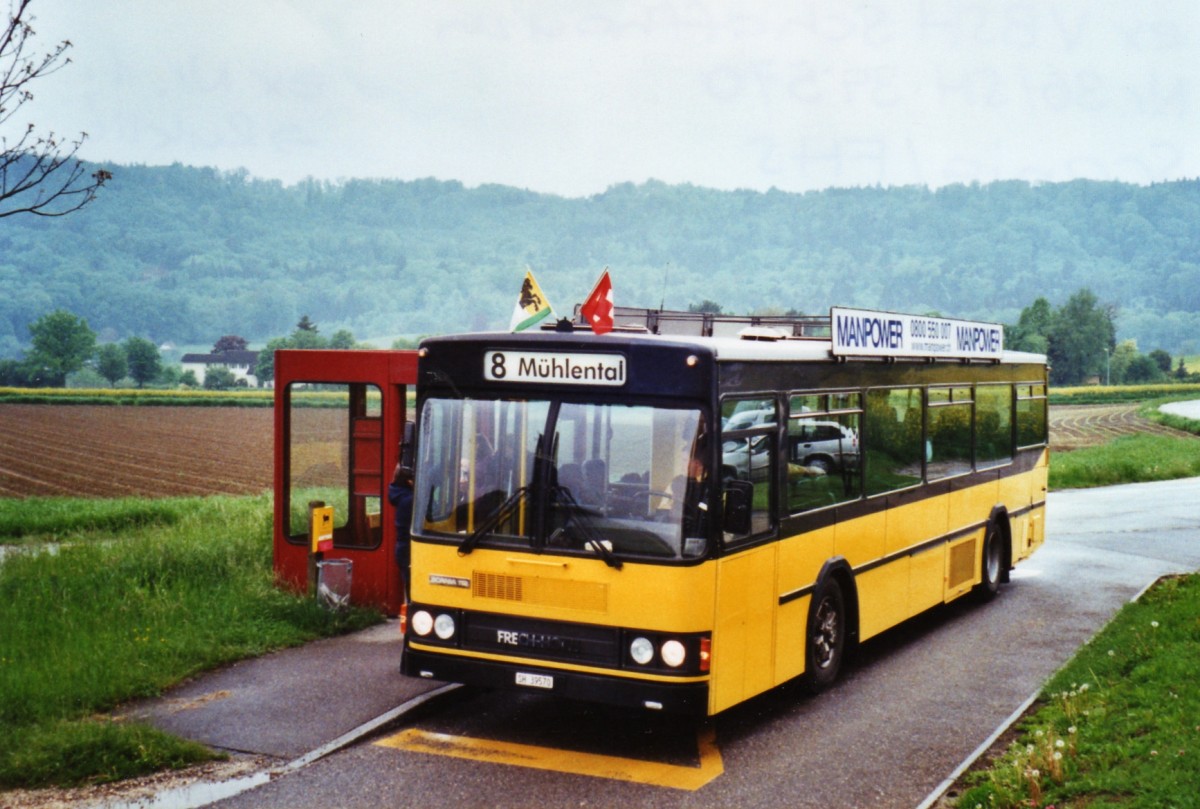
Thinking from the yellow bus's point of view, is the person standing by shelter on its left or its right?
on its right

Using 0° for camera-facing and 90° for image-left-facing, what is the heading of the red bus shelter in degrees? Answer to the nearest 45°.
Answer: approximately 270°

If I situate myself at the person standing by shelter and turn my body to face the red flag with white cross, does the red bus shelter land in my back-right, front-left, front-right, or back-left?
back-left

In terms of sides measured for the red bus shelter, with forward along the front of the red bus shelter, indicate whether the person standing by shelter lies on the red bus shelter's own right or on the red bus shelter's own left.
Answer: on the red bus shelter's own right

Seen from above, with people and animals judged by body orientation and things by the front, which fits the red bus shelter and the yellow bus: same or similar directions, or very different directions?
very different directions

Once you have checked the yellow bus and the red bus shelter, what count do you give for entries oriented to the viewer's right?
1

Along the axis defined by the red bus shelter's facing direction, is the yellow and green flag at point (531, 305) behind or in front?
in front

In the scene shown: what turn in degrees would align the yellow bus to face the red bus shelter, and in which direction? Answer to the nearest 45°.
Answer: approximately 90° to its right
